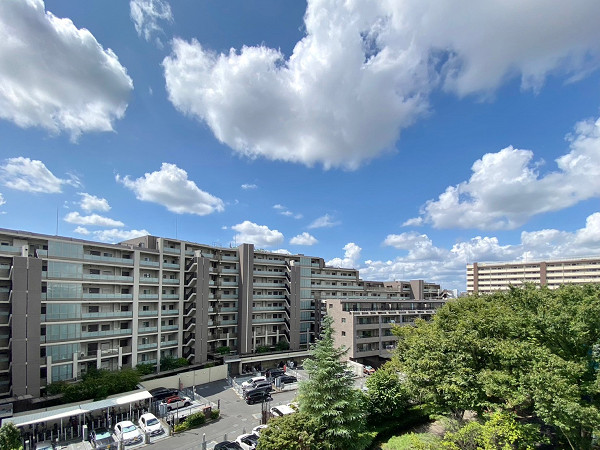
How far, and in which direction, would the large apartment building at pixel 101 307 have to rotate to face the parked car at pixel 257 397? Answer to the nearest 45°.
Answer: approximately 45° to its left
